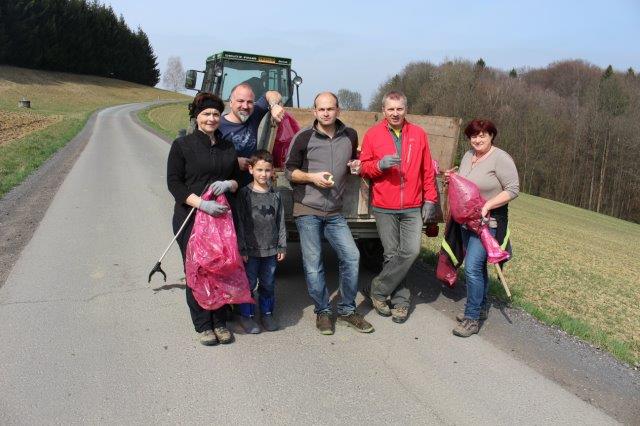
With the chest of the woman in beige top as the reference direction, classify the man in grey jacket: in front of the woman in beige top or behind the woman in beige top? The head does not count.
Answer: in front

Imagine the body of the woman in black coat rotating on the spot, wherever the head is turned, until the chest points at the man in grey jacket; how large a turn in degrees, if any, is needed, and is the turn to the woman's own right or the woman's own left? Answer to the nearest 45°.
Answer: approximately 45° to the woman's own left

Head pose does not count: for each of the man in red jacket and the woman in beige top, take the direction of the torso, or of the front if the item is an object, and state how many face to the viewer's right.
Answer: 0

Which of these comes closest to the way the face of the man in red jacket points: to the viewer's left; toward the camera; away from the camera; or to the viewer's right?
toward the camera

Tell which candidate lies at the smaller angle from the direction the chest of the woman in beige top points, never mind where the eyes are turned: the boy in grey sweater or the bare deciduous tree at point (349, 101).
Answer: the boy in grey sweater

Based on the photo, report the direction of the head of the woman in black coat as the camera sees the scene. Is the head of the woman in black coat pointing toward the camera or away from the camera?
toward the camera

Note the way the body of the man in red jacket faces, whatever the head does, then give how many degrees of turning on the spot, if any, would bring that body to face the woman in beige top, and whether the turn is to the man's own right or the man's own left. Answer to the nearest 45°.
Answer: approximately 90° to the man's own left

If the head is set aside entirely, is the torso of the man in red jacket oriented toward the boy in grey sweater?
no

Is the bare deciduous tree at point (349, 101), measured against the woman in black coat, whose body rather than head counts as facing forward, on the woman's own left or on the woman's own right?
on the woman's own left

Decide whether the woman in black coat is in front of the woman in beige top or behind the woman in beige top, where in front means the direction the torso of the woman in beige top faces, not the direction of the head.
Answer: in front

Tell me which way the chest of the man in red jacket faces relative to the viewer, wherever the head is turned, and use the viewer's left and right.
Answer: facing the viewer

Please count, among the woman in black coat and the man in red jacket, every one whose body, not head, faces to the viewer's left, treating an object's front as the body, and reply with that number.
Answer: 0

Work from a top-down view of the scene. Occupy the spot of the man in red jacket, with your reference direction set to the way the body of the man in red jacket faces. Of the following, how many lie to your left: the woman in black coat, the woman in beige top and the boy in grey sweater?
1

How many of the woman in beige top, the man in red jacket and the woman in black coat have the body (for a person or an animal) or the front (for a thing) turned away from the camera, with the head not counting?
0

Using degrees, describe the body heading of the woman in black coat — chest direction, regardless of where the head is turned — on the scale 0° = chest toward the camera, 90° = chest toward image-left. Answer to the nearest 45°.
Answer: approximately 315°

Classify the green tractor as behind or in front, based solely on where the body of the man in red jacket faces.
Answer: behind
